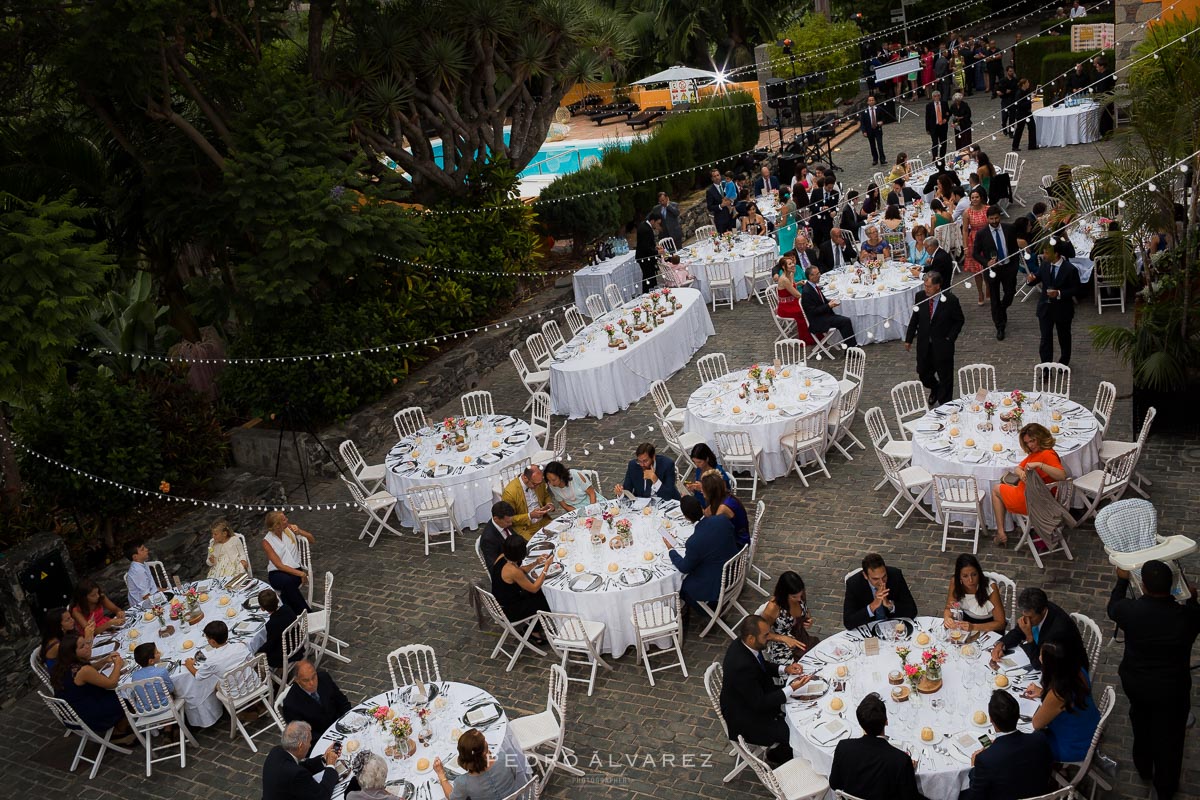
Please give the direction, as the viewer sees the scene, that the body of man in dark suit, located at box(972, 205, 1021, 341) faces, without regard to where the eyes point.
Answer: toward the camera

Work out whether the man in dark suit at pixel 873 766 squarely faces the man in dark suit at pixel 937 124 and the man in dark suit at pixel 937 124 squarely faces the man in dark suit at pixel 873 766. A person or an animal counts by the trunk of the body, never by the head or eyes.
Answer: yes

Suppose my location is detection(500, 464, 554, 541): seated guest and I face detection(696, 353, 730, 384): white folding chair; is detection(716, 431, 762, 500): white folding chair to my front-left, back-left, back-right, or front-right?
front-right

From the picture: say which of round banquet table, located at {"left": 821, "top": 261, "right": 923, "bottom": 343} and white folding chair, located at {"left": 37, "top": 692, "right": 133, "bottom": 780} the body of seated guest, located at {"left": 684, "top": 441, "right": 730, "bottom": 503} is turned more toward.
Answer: the white folding chair

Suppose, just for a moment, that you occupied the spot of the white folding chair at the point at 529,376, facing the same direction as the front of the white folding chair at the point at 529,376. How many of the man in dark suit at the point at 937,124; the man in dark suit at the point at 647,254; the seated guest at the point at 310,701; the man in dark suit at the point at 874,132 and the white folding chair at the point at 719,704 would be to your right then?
2

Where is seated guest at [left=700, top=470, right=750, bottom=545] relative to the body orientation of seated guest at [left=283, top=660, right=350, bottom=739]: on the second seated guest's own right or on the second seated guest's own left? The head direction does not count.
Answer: on the second seated guest's own left

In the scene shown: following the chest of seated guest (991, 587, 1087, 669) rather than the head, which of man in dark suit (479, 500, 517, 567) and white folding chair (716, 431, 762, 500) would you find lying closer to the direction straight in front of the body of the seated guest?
the man in dark suit

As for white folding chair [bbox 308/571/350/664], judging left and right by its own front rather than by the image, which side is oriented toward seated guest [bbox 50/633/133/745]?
front

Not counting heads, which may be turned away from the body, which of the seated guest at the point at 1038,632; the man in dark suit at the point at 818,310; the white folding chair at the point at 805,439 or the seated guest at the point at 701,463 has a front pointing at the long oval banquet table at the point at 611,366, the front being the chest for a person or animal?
the white folding chair

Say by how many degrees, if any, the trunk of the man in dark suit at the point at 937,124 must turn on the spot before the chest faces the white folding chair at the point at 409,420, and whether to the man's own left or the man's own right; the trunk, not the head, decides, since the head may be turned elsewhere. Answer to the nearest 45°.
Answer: approximately 45° to the man's own right

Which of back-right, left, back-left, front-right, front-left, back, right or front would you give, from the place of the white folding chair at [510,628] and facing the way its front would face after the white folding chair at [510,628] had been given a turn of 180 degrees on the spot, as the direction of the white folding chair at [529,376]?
back-right

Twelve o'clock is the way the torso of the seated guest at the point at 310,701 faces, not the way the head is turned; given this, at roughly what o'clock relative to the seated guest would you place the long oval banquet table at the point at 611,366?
The long oval banquet table is roughly at 9 o'clock from the seated guest.

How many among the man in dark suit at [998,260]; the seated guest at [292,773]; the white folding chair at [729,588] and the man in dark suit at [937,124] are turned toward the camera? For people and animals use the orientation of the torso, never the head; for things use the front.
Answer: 2

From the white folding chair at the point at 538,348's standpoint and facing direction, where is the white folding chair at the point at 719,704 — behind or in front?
in front

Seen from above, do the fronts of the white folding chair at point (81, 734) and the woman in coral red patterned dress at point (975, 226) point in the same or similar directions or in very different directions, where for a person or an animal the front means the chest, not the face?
very different directions

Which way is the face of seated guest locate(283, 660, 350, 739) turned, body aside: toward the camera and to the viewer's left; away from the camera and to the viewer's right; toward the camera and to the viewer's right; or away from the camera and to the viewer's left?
toward the camera and to the viewer's right

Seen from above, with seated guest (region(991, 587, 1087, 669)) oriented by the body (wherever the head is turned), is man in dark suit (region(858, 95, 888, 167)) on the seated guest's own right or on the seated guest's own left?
on the seated guest's own right

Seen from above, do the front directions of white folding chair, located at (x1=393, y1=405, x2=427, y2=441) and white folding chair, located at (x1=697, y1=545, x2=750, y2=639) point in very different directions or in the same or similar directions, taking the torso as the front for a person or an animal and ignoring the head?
very different directions
